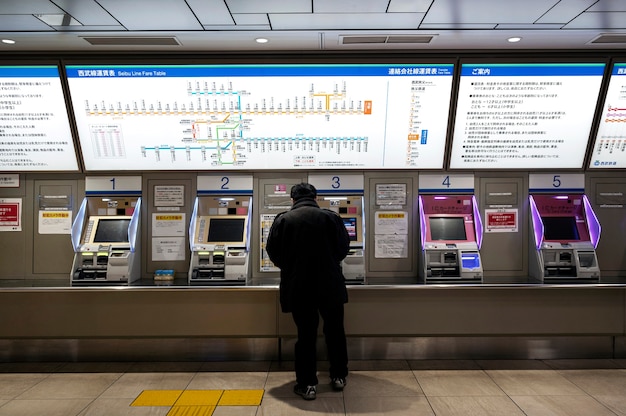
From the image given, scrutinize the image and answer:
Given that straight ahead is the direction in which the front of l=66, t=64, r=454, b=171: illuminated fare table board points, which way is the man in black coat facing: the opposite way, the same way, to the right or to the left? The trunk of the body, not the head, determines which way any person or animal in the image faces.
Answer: the opposite way

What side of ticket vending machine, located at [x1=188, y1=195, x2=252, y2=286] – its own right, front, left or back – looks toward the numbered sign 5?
left

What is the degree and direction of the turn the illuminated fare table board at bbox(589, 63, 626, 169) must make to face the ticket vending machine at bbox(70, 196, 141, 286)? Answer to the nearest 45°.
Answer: approximately 45° to its right

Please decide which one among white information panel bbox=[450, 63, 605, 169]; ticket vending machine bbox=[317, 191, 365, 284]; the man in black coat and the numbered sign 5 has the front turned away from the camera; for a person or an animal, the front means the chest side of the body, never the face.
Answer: the man in black coat

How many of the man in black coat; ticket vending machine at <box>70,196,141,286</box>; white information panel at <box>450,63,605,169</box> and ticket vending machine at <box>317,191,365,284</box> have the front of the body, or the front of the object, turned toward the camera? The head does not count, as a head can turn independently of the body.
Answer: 3

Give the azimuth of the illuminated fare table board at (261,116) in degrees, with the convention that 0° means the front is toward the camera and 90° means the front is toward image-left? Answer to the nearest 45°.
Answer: approximately 0°

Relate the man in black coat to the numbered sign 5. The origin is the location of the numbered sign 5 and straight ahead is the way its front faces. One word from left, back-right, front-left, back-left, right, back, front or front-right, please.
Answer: front-right

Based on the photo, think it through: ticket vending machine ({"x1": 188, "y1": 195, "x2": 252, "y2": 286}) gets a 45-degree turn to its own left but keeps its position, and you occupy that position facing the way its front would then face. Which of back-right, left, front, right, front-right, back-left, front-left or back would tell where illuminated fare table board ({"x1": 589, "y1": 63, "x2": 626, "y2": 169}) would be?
front-left

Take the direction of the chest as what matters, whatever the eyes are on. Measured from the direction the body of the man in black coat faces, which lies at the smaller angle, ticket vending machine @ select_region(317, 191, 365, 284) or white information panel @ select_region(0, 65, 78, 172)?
the ticket vending machine

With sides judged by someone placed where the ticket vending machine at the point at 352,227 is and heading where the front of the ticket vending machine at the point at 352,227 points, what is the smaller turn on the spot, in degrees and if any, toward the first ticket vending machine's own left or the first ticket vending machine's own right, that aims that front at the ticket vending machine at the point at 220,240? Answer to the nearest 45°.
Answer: approximately 90° to the first ticket vending machine's own right

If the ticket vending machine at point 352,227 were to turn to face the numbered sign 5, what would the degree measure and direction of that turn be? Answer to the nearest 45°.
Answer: approximately 90° to its left

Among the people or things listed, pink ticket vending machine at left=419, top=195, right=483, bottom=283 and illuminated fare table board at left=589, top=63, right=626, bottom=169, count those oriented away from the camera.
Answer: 0

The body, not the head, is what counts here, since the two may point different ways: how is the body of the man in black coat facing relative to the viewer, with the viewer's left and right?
facing away from the viewer
